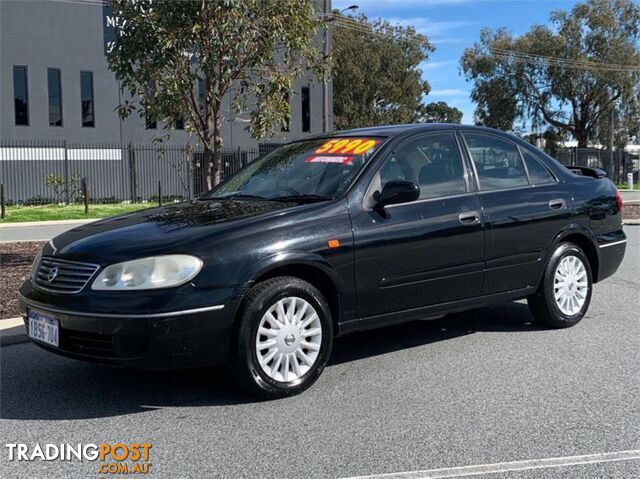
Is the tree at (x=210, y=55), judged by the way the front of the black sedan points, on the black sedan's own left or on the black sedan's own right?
on the black sedan's own right

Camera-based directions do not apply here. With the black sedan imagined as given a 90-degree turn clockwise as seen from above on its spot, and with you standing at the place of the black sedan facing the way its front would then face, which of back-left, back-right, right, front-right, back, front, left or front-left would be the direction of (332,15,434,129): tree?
front-right

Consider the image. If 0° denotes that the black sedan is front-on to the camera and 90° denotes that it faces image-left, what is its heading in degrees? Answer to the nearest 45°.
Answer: approximately 45°

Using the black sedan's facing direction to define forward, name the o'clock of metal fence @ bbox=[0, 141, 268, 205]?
The metal fence is roughly at 4 o'clock from the black sedan.

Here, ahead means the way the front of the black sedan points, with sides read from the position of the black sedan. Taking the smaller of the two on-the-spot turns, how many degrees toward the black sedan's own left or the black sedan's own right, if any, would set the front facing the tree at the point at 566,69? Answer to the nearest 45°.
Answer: approximately 135° to the black sedan's own right
